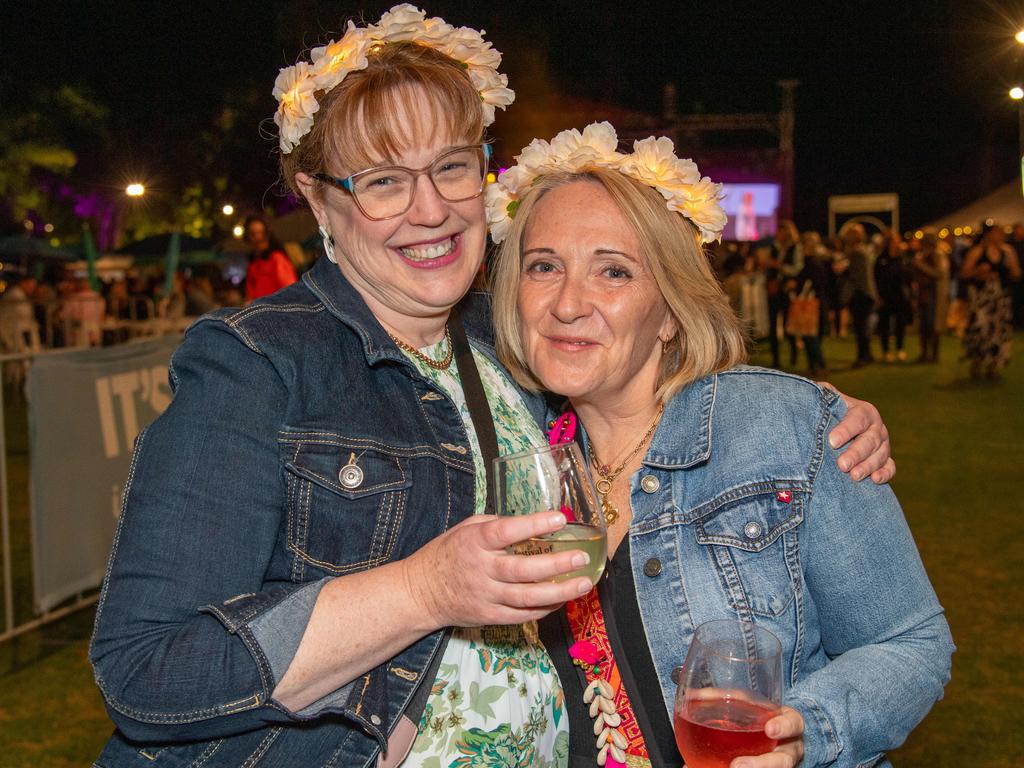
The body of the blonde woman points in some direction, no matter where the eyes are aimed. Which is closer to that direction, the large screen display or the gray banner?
the gray banner

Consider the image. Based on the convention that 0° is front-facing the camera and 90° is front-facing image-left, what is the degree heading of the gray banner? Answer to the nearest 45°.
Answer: approximately 315°

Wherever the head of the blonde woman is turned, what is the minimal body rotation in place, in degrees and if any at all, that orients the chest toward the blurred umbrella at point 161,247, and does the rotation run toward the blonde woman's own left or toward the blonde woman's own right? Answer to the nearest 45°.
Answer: approximately 90° to the blonde woman's own right

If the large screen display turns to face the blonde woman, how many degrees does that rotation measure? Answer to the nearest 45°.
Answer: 0° — it already faces them

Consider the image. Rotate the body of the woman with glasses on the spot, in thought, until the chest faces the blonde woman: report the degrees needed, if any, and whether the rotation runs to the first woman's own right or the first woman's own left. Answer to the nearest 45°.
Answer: approximately 90° to the first woman's own left

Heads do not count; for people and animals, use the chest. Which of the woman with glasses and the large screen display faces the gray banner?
the large screen display

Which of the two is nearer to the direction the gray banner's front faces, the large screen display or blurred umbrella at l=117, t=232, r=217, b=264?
the large screen display

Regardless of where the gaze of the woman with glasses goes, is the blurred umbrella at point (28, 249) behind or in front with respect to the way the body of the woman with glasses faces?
behind

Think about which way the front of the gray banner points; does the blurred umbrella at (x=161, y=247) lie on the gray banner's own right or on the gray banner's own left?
on the gray banner's own left

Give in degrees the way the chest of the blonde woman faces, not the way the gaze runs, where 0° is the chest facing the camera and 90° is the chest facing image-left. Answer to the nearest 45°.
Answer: approximately 45°
